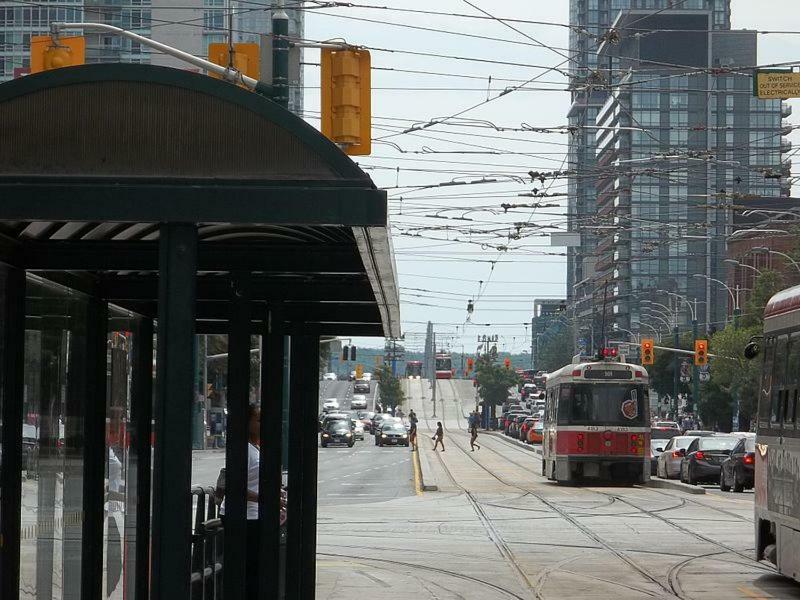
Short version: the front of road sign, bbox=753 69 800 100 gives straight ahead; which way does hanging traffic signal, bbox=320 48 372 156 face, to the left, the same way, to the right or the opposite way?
the opposite way

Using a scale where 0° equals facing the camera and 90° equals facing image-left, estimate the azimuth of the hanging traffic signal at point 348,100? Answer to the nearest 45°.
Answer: approximately 180°

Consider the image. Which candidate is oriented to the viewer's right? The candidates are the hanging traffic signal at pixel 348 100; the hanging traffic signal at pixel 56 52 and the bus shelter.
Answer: the bus shelter

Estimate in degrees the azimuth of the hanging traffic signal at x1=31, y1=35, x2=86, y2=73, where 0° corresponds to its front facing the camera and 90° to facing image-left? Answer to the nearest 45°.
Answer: approximately 180°

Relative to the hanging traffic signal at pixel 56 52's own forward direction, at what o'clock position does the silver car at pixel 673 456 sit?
The silver car is roughly at 1 o'clock from the hanging traffic signal.

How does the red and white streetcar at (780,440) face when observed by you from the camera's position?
facing away from the viewer and to the left of the viewer

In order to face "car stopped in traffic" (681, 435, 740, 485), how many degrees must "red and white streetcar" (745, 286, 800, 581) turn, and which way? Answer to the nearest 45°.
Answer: approximately 45° to its right

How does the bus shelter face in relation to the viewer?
to the viewer's right

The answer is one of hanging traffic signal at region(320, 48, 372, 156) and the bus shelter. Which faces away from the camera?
the hanging traffic signal

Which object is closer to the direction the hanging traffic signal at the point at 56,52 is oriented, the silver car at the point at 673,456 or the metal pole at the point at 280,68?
the silver car

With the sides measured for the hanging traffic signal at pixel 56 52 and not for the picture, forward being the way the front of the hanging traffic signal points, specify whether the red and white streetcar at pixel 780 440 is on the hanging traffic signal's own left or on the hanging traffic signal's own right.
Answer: on the hanging traffic signal's own right
